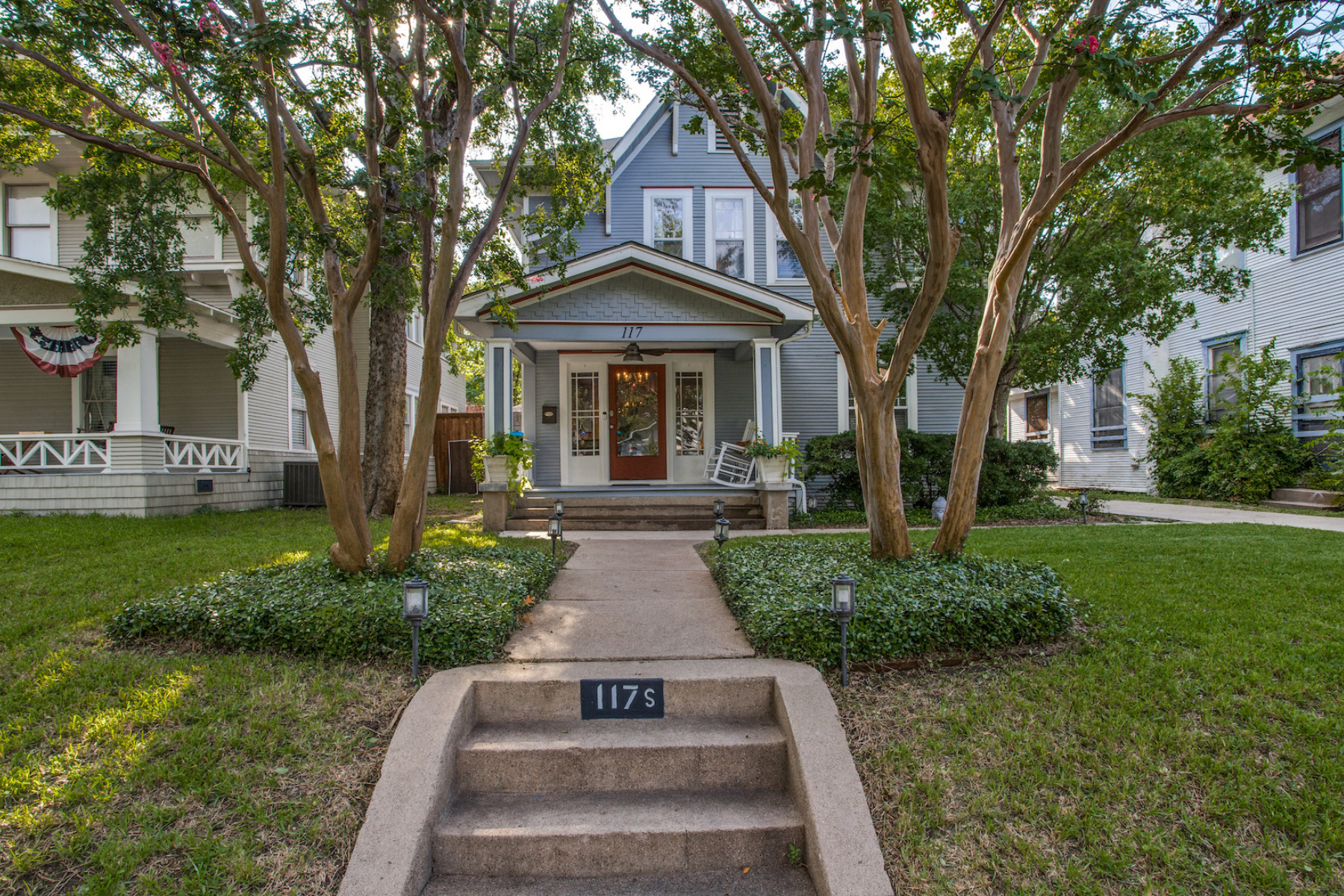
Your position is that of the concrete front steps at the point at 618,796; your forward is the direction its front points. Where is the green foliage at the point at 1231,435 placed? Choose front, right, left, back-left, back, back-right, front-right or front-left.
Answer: back-left

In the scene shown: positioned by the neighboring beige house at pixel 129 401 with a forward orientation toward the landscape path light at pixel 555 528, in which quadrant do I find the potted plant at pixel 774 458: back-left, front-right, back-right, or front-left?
front-left

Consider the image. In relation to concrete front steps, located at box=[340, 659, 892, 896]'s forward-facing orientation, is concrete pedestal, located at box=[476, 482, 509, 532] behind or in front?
behind

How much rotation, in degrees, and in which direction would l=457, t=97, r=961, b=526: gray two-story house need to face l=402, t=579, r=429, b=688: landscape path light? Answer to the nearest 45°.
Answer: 0° — it already faces it

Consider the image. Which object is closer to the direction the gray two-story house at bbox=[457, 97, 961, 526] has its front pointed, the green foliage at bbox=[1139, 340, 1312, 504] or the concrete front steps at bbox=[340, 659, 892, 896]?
the concrete front steps

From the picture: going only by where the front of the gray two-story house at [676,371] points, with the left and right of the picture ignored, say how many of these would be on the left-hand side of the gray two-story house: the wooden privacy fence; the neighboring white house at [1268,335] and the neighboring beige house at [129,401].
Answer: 1

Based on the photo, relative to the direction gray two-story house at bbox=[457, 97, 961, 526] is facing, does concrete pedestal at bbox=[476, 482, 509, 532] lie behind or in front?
in front

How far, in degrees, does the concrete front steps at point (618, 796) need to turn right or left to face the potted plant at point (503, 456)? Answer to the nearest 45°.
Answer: approximately 180°

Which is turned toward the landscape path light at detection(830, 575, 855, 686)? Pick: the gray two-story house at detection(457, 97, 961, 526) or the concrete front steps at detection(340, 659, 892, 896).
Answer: the gray two-story house

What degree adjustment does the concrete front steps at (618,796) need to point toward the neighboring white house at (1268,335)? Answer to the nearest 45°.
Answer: approximately 135° to its left

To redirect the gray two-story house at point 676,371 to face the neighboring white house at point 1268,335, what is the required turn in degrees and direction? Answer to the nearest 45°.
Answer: approximately 90° to its left

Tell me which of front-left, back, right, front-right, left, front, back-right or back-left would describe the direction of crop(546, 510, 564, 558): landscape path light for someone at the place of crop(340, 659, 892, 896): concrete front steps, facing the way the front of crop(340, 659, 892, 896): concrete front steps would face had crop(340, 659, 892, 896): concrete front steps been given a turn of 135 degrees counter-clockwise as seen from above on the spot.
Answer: front-left

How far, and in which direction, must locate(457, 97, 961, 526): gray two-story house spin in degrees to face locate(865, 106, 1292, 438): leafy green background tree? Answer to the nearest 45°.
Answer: approximately 90° to its left

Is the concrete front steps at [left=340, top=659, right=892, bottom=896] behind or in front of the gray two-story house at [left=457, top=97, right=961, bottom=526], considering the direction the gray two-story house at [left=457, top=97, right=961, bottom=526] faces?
in front

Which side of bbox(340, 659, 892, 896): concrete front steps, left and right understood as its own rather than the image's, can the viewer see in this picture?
front

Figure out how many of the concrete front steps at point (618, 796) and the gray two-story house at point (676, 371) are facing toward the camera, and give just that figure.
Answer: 2

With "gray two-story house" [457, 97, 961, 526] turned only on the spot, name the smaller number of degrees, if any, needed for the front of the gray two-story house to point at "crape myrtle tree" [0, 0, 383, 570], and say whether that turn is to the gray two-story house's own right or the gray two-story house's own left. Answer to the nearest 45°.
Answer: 0° — it already faces it

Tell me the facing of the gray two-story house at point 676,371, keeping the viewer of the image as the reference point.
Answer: facing the viewer
